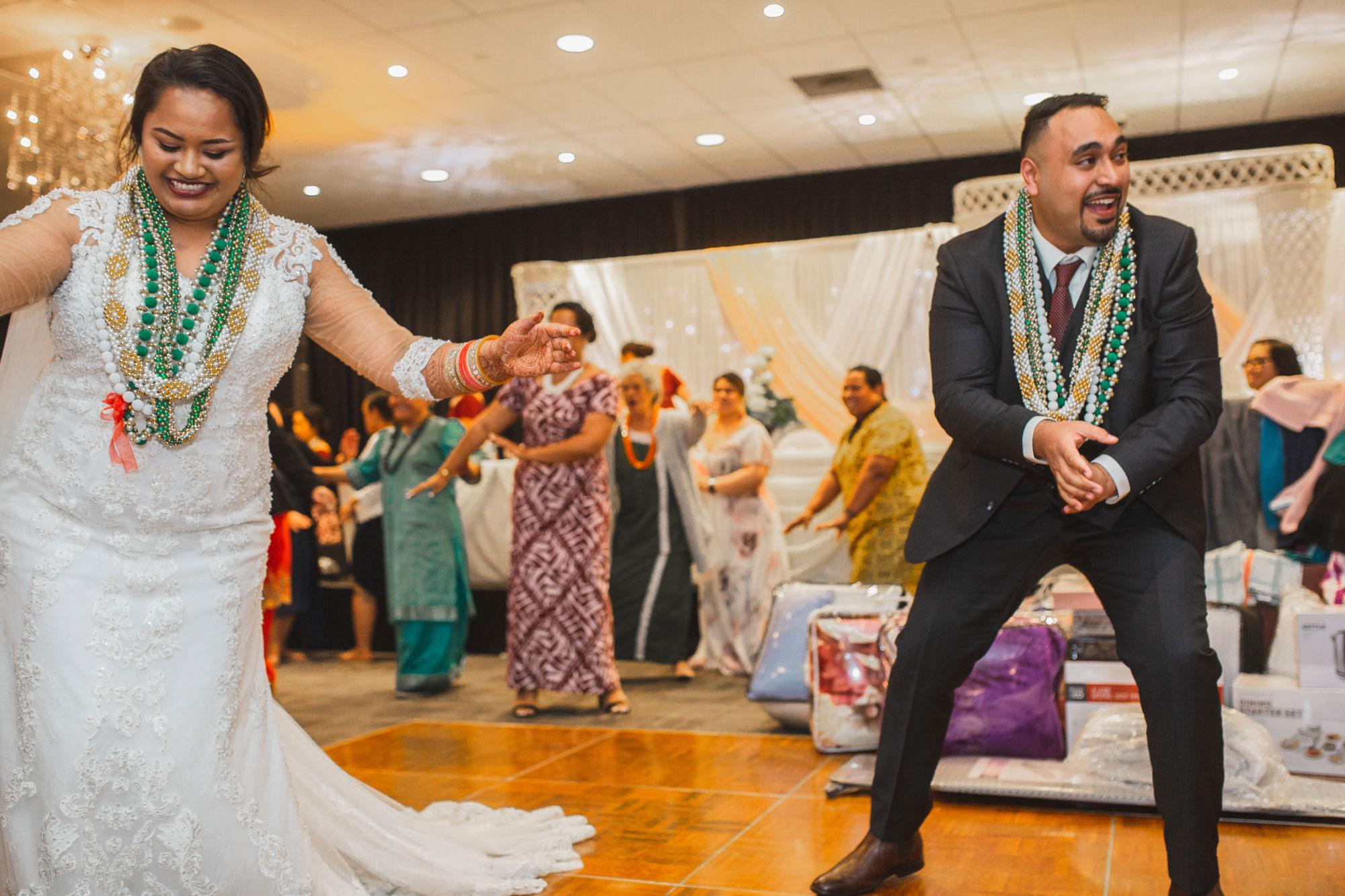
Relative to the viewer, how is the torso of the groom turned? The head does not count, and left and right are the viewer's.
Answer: facing the viewer

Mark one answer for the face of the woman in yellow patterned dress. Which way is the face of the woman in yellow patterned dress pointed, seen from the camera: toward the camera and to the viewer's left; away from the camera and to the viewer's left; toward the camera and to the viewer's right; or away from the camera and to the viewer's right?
toward the camera and to the viewer's left

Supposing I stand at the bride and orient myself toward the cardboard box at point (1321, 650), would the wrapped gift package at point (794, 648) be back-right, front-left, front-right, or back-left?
front-left

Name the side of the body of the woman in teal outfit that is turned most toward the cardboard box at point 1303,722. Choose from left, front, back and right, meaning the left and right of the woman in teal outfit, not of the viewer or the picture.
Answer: left

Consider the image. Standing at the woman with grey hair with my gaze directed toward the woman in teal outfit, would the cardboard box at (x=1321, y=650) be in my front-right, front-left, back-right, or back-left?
back-left

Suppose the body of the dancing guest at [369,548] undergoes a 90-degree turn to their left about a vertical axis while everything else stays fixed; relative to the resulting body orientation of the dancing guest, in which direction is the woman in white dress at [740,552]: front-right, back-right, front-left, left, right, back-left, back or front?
front-left

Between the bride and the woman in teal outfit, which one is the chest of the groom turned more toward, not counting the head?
the bride

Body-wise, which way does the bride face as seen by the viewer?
toward the camera

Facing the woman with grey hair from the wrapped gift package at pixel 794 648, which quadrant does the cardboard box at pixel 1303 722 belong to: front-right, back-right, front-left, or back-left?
back-right
